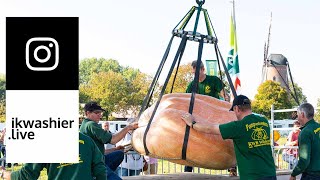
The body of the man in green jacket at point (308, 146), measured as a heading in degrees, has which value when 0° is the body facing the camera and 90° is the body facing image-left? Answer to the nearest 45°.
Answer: approximately 135°

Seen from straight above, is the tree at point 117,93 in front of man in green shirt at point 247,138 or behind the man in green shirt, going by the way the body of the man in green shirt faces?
in front

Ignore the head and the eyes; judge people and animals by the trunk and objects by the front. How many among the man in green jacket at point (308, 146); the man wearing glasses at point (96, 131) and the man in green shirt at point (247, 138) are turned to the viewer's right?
1

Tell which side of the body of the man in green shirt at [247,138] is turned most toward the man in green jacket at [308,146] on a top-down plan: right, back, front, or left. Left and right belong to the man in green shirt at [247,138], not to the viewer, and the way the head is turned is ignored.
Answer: right

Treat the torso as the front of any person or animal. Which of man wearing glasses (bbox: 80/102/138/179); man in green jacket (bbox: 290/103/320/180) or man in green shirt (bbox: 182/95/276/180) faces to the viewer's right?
the man wearing glasses

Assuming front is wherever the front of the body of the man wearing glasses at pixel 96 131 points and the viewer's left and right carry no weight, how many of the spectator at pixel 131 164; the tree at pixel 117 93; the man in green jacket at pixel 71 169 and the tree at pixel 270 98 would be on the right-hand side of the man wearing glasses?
1

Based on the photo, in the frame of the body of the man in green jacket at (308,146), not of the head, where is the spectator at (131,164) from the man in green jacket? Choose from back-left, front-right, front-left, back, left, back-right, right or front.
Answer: front

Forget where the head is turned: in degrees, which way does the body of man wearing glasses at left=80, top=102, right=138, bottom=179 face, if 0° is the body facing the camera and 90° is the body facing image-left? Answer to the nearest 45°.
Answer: approximately 270°

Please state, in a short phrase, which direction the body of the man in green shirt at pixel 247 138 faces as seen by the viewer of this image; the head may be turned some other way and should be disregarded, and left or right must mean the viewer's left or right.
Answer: facing away from the viewer and to the left of the viewer

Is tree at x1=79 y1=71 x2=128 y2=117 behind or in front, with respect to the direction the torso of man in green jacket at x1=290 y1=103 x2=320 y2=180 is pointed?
in front

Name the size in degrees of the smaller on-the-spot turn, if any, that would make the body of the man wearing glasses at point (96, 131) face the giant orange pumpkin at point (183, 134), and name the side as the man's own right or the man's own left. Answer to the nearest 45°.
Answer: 0° — they already face it

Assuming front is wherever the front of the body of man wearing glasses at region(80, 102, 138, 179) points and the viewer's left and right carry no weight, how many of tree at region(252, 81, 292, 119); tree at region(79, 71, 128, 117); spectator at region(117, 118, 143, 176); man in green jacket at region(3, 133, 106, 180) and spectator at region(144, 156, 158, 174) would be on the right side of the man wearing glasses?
1

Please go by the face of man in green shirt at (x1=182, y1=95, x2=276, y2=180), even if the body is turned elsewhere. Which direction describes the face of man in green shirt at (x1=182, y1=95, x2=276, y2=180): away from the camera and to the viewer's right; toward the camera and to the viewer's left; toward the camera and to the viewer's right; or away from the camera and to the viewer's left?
away from the camera and to the viewer's left
